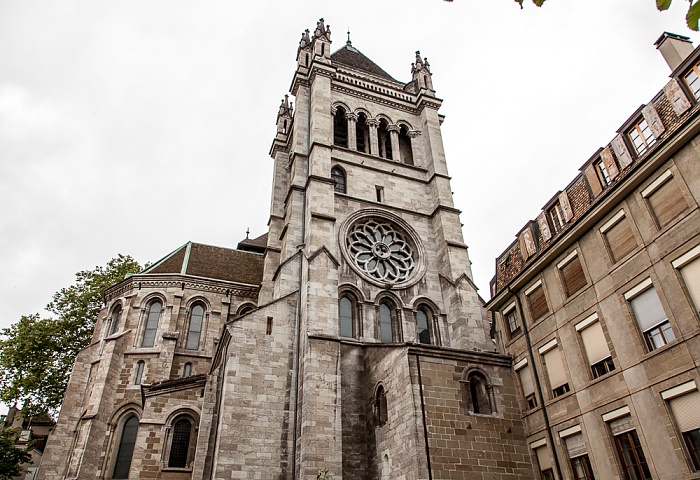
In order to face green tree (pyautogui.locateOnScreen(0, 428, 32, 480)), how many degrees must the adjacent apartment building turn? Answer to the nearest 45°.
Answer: approximately 45° to its right

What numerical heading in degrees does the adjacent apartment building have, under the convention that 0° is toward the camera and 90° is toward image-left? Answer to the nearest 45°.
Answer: approximately 45°

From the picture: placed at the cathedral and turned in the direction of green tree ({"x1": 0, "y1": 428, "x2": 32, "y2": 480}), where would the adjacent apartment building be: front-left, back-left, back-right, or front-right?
back-left

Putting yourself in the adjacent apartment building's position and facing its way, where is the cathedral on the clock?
The cathedral is roughly at 2 o'clock from the adjacent apartment building.
